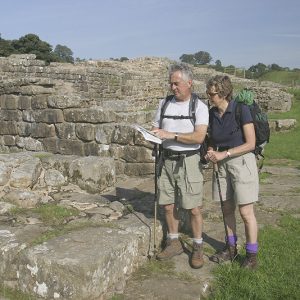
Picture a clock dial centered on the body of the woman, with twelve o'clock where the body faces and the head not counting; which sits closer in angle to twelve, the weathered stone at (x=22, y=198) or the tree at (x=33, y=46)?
the weathered stone

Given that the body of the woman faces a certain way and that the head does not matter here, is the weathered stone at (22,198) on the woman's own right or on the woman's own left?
on the woman's own right

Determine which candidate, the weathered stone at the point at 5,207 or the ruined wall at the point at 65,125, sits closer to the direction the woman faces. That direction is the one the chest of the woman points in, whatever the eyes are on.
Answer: the weathered stone

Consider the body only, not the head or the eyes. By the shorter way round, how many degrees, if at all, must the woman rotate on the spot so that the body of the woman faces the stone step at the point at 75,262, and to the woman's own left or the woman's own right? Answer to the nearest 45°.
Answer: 0° — they already face it

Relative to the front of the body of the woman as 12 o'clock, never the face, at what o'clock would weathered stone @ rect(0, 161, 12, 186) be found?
The weathered stone is roughly at 2 o'clock from the woman.

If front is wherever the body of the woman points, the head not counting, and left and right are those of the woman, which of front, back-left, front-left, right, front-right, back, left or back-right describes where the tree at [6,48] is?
right

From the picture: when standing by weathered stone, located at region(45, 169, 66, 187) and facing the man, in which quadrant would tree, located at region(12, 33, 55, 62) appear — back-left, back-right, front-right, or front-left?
back-left

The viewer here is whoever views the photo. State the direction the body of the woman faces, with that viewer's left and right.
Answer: facing the viewer and to the left of the viewer
